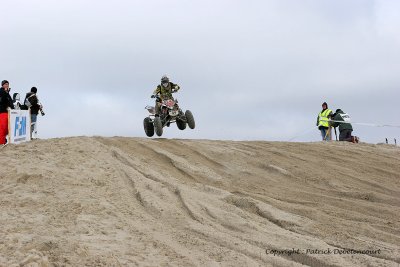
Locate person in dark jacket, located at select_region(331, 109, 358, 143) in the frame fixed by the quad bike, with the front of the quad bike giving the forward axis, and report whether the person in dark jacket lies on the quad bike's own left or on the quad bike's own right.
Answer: on the quad bike's own left

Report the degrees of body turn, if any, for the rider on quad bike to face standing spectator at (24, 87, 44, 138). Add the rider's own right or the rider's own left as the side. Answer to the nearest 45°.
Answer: approximately 135° to the rider's own right

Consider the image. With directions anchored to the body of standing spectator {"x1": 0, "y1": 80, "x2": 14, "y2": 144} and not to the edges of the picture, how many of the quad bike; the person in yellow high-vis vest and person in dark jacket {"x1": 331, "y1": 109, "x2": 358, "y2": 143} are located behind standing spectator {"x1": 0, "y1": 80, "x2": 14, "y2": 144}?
0

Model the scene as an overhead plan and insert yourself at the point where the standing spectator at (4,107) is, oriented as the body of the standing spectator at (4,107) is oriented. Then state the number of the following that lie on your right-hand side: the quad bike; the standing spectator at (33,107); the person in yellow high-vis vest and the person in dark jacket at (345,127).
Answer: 0

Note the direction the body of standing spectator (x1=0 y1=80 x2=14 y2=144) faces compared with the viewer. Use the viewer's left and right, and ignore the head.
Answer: facing the viewer and to the right of the viewer

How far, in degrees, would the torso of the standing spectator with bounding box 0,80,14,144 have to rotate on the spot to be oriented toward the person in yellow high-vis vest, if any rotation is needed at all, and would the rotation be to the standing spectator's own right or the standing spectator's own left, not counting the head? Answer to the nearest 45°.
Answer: approximately 45° to the standing spectator's own left

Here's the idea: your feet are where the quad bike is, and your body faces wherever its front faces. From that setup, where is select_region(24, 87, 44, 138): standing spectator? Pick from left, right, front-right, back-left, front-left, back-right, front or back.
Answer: back-right

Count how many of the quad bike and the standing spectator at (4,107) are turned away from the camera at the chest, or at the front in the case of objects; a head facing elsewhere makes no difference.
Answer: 0

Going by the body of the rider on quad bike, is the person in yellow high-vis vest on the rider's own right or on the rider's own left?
on the rider's own left
